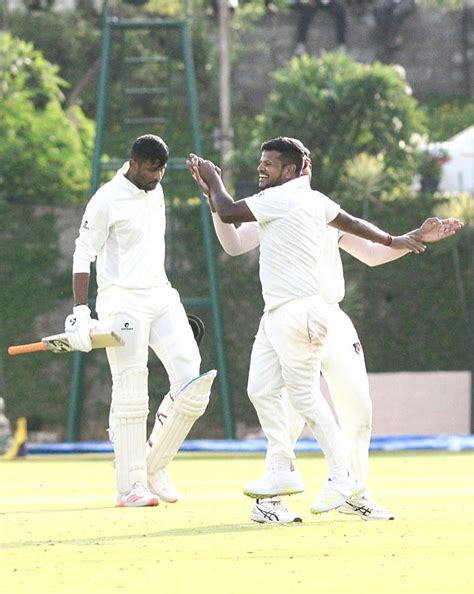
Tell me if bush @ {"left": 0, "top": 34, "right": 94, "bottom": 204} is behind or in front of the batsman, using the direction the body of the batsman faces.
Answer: behind

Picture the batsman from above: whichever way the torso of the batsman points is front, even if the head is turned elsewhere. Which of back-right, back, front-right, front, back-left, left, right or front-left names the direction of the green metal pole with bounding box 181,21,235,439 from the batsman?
back-left

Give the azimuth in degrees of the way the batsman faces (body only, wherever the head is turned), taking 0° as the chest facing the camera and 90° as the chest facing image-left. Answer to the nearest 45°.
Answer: approximately 315°

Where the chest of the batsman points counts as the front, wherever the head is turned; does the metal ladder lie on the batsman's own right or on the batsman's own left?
on the batsman's own left
